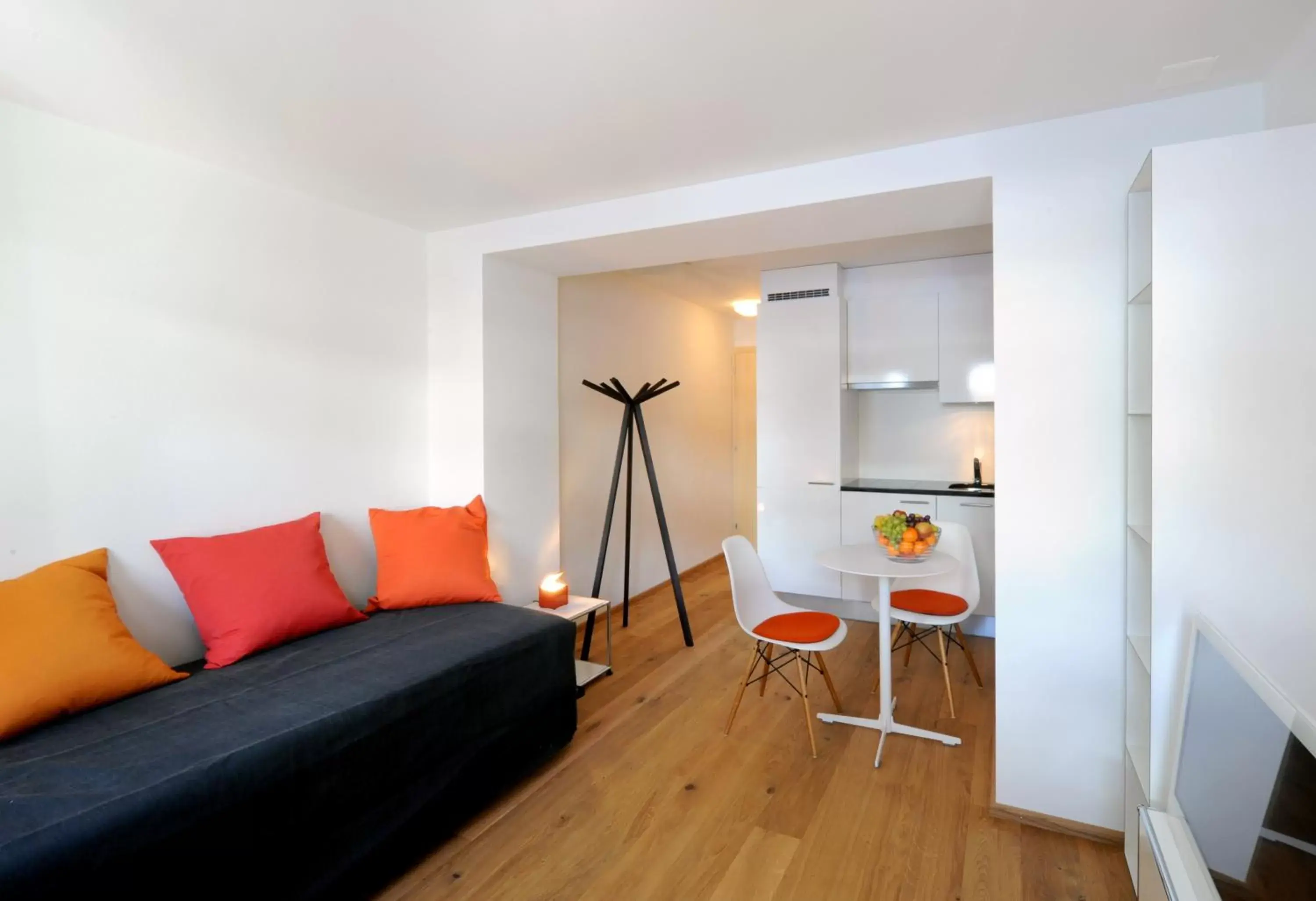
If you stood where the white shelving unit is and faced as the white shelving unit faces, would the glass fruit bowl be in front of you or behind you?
in front

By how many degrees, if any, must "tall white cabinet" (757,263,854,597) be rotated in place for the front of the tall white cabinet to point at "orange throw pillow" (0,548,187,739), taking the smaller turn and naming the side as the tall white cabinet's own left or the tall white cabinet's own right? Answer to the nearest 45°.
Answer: approximately 45° to the tall white cabinet's own right

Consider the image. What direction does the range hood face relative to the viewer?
toward the camera

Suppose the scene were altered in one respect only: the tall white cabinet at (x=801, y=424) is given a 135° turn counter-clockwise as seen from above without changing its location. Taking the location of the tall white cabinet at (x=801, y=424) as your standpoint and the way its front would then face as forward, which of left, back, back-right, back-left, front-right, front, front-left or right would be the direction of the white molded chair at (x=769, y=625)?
back-right

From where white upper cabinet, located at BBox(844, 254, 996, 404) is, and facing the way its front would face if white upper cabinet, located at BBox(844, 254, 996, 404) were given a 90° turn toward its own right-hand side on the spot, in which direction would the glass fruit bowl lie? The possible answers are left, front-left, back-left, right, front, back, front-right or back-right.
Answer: left

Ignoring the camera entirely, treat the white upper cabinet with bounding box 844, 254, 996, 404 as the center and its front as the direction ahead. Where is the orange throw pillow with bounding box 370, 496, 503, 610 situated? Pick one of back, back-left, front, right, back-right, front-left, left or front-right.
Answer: front-right

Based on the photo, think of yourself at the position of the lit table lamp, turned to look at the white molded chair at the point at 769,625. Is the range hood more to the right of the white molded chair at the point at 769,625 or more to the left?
left

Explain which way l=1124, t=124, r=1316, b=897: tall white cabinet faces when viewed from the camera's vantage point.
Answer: facing to the left of the viewer

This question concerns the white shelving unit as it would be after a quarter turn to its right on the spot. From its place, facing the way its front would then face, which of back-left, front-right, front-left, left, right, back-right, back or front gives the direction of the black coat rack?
left

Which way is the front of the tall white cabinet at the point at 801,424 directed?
toward the camera

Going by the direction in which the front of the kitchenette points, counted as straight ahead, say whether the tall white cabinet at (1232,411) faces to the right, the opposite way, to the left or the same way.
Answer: to the right
